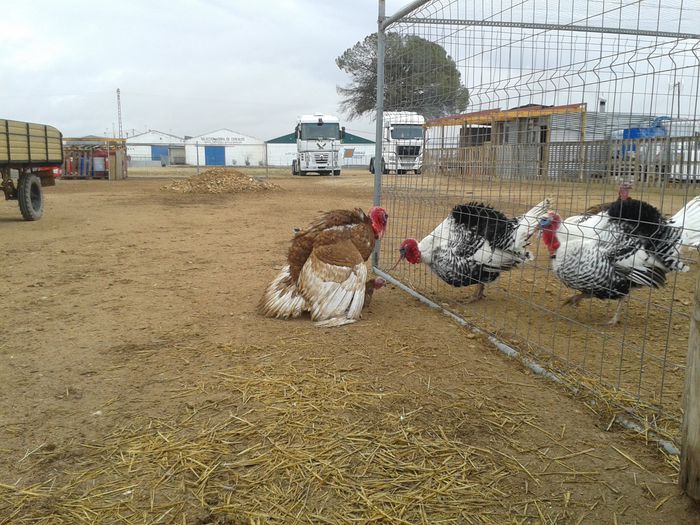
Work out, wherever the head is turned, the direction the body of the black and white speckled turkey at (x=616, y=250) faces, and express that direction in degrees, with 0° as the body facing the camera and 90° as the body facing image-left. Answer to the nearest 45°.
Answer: approximately 90°

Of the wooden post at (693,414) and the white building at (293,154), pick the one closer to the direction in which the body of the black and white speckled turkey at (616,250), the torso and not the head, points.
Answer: the white building

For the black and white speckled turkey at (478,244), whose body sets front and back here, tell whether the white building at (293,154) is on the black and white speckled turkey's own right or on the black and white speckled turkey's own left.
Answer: on the black and white speckled turkey's own right

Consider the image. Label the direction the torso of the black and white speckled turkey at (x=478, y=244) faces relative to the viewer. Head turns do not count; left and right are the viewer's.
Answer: facing to the left of the viewer

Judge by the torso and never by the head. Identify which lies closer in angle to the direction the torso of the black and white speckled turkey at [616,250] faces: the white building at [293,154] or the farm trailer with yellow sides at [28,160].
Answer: the farm trailer with yellow sides

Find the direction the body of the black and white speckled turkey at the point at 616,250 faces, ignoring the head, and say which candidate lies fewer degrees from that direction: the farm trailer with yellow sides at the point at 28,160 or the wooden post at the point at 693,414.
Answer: the farm trailer with yellow sides

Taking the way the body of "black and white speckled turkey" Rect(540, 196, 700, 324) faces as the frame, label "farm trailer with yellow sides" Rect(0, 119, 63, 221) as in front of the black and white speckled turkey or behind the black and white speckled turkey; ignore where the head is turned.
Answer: in front

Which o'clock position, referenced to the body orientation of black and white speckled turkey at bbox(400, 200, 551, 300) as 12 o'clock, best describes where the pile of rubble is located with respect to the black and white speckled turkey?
The pile of rubble is roughly at 2 o'clock from the black and white speckled turkey.

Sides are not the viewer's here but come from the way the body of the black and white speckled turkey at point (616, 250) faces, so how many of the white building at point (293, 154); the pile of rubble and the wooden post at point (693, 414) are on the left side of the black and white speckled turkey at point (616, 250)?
1

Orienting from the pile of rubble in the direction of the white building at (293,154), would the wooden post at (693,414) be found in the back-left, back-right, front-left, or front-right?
back-right

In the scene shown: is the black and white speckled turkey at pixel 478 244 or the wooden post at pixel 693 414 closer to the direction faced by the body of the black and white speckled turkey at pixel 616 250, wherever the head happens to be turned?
the black and white speckled turkey

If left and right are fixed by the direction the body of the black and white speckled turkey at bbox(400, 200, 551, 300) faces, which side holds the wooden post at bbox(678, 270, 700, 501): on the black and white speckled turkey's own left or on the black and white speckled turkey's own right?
on the black and white speckled turkey's own left

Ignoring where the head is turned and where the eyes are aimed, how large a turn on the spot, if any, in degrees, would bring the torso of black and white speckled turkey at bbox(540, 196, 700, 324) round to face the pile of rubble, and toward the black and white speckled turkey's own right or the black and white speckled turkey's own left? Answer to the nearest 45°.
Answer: approximately 45° to the black and white speckled turkey's own right

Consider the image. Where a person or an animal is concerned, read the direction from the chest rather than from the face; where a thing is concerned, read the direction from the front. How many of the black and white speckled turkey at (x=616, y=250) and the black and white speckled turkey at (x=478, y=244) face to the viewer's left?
2
